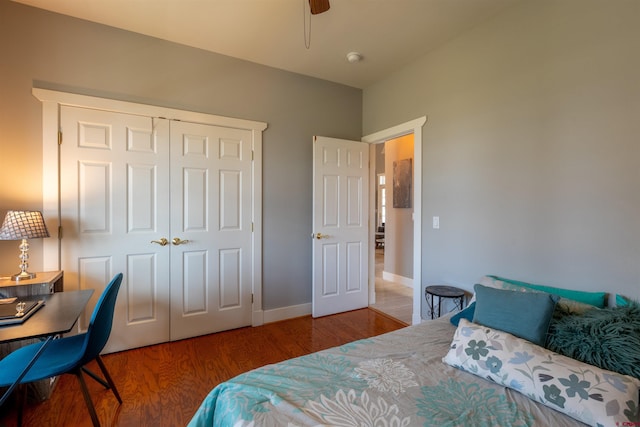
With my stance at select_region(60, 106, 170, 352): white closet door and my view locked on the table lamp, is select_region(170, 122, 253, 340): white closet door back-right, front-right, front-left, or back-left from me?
back-left

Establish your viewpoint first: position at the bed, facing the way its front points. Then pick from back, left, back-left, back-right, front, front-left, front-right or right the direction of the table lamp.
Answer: front-right

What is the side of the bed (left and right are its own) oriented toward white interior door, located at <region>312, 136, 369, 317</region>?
right

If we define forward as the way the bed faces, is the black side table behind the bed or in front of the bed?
behind

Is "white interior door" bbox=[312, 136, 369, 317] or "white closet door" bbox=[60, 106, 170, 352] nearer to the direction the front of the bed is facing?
the white closet door

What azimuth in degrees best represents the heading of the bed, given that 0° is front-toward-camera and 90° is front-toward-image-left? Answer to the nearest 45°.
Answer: approximately 45°
